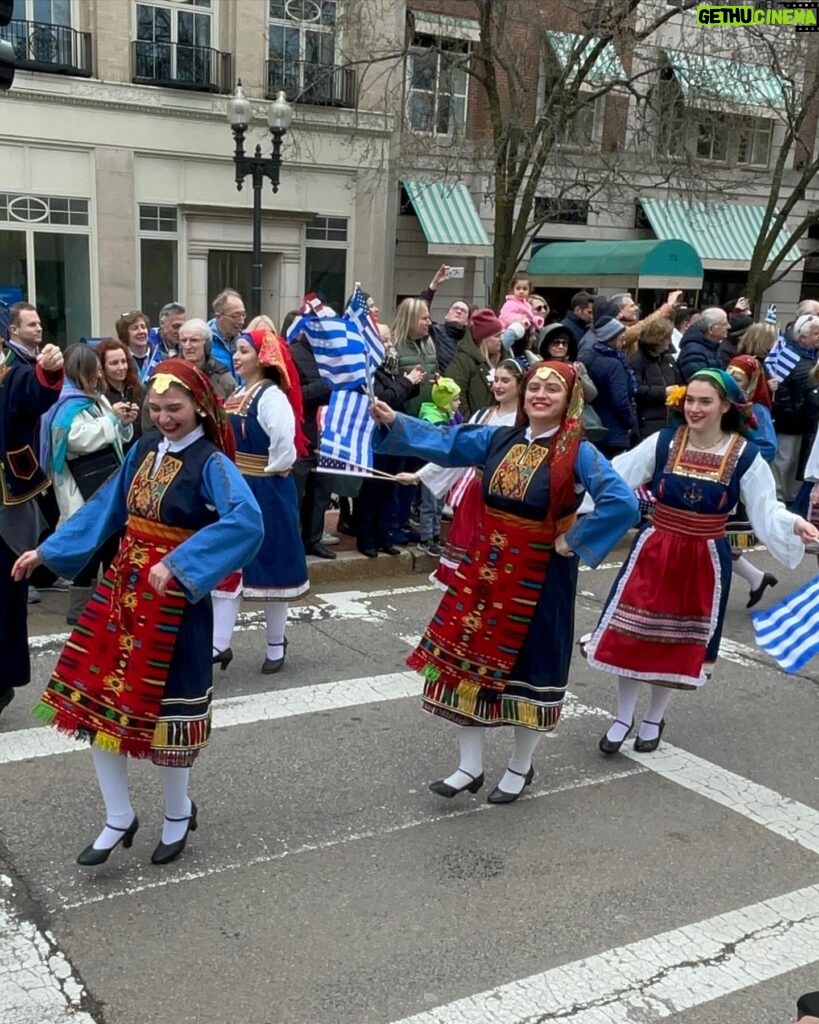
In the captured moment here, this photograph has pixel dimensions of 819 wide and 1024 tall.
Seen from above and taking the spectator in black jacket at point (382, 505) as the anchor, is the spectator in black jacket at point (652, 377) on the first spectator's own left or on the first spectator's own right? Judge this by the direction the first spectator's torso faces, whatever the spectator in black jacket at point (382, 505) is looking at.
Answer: on the first spectator's own left

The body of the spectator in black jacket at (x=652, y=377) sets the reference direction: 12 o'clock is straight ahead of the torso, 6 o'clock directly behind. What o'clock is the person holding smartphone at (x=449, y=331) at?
The person holding smartphone is roughly at 4 o'clock from the spectator in black jacket.

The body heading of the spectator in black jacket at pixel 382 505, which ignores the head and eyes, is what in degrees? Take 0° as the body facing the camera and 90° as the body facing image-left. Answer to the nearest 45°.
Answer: approximately 315°

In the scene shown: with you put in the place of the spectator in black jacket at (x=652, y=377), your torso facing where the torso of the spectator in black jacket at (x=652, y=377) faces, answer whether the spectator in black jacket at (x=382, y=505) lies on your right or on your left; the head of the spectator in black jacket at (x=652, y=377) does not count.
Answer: on your right

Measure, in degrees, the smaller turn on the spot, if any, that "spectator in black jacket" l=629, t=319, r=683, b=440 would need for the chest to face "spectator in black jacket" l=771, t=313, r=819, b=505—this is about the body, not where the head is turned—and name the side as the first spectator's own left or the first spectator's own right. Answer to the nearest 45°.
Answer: approximately 90° to the first spectator's own left

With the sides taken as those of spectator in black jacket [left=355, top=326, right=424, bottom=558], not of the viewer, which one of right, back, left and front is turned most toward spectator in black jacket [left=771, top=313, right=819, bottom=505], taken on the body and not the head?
left

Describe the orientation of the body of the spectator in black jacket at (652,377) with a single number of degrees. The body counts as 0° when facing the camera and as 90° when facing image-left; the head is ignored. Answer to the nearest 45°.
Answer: approximately 315°

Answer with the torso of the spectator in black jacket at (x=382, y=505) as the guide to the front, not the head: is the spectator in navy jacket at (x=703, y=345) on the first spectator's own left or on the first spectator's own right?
on the first spectator's own left

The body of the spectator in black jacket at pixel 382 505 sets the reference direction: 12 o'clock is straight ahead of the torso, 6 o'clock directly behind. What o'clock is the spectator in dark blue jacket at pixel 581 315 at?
the spectator in dark blue jacket at pixel 581 315 is roughly at 9 o'clock from the spectator in black jacket at pixel 382 505.
